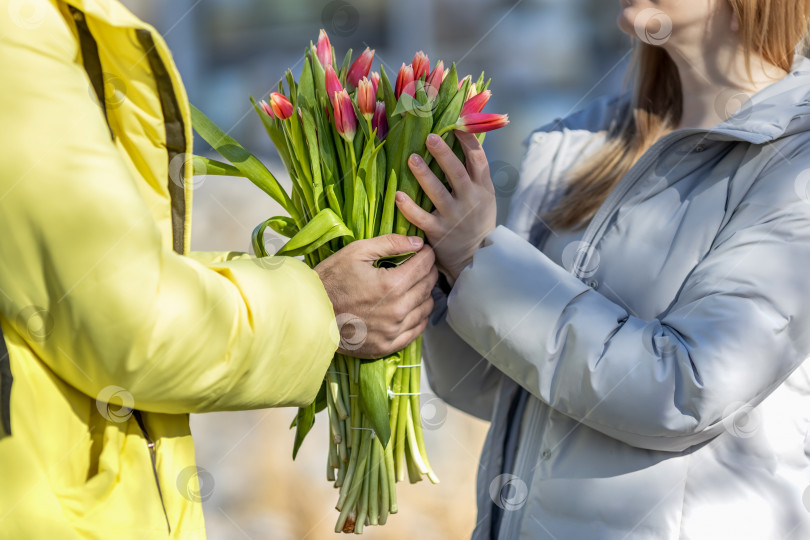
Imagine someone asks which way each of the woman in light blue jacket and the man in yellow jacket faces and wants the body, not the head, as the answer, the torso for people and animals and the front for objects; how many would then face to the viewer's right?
1

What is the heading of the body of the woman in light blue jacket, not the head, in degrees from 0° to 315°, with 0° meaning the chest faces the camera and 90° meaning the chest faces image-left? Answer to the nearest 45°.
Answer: approximately 45°

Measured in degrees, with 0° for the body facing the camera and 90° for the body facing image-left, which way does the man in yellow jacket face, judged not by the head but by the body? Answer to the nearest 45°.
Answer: approximately 270°

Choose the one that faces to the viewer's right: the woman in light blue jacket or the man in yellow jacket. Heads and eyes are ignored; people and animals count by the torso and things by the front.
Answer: the man in yellow jacket

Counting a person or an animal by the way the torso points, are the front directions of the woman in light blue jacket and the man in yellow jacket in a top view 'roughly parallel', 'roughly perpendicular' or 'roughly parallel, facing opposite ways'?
roughly parallel, facing opposite ways

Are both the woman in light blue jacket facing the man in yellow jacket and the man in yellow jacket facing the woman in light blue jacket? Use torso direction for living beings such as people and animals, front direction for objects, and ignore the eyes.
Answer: yes

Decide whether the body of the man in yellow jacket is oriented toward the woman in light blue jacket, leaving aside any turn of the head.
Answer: yes

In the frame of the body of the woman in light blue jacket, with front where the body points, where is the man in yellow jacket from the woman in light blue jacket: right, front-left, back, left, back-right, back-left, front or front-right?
front
